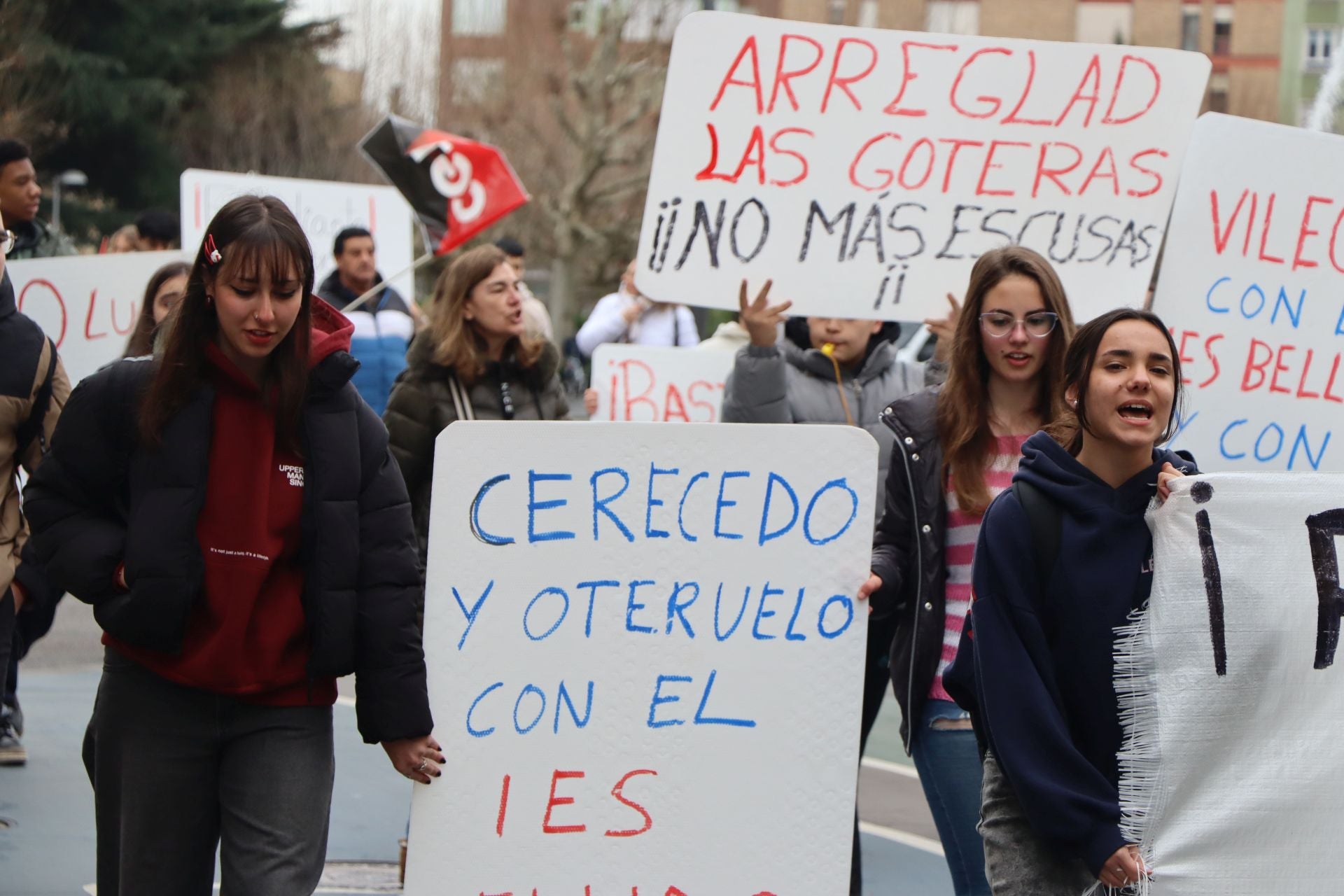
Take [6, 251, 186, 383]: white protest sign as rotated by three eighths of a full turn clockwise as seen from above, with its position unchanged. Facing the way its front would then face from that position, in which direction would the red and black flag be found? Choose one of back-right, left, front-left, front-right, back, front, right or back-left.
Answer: right

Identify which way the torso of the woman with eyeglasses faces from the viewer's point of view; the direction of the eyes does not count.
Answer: toward the camera

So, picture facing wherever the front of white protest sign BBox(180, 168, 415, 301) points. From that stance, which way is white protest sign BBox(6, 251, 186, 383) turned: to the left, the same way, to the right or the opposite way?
the same way

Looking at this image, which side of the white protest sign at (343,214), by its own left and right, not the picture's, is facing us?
front

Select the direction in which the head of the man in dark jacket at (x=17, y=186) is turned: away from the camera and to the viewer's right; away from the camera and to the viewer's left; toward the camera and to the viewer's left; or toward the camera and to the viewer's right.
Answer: toward the camera and to the viewer's right

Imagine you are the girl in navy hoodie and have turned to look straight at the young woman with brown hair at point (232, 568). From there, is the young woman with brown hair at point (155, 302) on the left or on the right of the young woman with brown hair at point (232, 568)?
right

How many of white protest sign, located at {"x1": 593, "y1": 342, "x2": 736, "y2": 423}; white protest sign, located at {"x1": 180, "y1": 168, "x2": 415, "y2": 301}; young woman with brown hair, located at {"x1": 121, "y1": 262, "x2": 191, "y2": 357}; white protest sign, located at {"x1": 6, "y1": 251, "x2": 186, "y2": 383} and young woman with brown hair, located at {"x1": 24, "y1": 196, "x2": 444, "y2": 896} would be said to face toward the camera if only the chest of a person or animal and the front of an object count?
5

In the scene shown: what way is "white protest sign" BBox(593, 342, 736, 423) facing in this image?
toward the camera

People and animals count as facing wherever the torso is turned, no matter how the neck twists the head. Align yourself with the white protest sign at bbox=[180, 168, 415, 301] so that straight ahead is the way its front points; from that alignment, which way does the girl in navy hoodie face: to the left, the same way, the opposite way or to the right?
the same way

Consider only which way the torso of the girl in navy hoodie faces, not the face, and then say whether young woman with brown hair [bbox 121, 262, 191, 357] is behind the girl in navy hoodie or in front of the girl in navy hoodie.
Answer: behind

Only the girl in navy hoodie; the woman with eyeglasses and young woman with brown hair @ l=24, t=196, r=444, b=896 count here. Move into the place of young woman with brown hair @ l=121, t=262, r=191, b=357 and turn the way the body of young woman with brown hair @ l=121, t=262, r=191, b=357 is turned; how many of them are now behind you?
0

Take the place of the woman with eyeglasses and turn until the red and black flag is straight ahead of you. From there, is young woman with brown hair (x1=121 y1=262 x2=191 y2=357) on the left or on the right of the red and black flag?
left

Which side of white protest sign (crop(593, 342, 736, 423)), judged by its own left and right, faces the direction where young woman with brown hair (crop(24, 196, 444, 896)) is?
front

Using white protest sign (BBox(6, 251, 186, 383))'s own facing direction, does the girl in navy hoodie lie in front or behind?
in front
